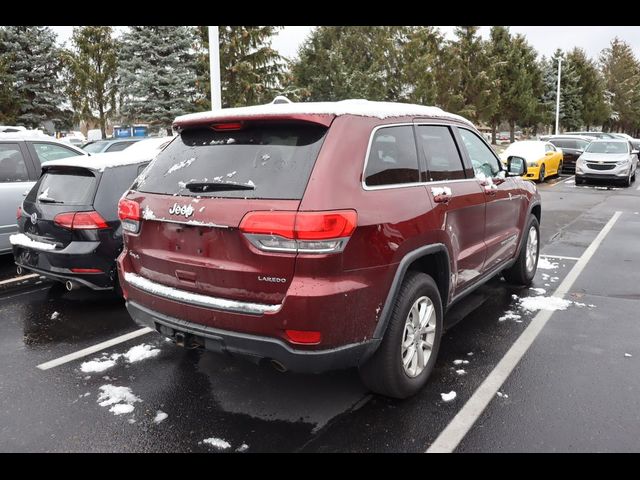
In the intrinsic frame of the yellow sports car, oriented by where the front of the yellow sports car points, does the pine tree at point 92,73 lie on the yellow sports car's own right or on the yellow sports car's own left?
on the yellow sports car's own right

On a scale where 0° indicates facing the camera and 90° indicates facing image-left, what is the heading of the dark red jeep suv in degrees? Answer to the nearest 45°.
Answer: approximately 225°

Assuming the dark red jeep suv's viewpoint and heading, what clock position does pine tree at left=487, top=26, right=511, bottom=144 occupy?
The pine tree is roughly at 11 o'clock from the dark red jeep suv.

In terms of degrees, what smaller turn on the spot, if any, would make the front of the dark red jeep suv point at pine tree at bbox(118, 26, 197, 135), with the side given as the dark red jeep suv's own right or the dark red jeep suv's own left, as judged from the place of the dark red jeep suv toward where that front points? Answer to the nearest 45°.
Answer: approximately 45° to the dark red jeep suv's own left

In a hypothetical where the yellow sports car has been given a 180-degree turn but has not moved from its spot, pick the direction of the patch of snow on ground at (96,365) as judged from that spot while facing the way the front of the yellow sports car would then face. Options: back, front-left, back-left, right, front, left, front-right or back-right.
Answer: back-right

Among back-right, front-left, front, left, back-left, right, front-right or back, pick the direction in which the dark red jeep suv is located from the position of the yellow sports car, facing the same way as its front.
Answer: front-left

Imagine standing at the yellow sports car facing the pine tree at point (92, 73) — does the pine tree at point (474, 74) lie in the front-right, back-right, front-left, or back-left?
front-right

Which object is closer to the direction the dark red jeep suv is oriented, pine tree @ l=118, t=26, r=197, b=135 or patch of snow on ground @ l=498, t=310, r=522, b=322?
the pine tree

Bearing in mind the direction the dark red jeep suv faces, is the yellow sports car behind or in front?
in front

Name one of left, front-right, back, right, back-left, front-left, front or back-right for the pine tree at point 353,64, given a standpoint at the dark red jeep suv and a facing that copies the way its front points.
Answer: front-left

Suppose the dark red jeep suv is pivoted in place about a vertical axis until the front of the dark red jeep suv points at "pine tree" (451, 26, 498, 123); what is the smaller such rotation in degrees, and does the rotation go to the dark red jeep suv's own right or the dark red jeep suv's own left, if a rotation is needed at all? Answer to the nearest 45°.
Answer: approximately 45° to the dark red jeep suv's own left

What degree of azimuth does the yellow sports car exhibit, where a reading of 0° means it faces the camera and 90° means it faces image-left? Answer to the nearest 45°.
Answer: approximately 45°

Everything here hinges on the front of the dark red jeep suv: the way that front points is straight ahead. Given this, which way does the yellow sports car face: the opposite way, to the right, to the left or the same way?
the opposite way
